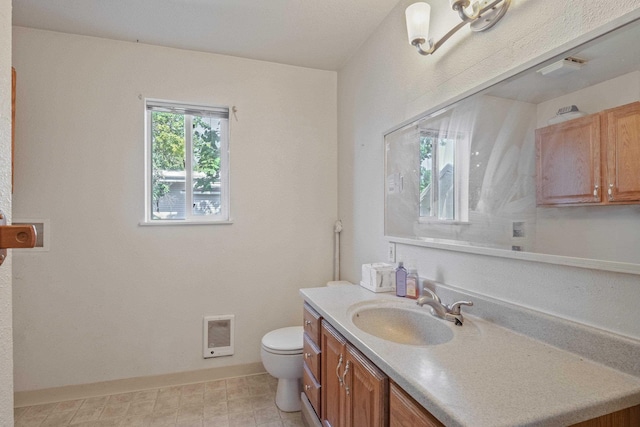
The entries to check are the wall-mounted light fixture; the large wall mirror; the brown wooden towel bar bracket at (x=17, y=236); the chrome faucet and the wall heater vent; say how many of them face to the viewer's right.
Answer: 1

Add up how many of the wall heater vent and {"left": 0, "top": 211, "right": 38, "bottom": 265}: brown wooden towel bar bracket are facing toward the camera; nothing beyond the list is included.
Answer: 1

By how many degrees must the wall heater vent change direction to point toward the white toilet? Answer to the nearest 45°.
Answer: approximately 45° to its left

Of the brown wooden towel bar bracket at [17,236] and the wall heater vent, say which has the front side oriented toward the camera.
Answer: the wall heater vent

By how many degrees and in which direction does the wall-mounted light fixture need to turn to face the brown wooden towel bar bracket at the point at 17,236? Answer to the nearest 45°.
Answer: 0° — it already faces it

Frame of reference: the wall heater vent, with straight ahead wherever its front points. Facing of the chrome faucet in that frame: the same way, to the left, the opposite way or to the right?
to the right

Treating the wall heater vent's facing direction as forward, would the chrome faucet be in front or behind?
in front

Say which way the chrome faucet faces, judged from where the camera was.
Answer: facing the viewer and to the left of the viewer

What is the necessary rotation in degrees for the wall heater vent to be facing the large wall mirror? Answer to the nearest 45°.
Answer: approximately 45° to its left

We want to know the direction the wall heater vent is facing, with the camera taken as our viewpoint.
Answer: facing the viewer
